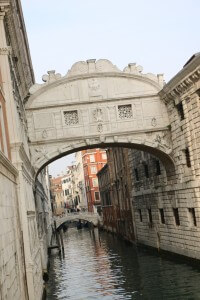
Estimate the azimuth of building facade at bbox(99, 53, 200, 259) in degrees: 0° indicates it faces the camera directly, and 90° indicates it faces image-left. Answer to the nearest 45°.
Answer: approximately 45°
